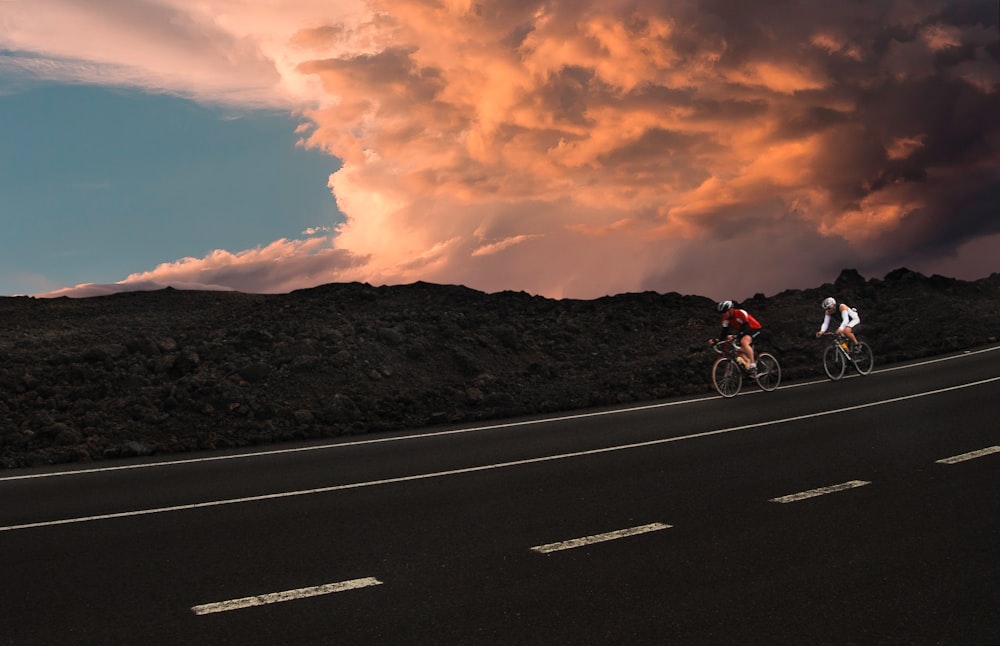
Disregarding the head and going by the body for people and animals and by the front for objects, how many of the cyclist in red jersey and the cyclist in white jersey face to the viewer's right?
0

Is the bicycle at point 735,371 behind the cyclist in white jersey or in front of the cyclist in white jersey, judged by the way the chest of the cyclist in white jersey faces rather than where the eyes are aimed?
in front

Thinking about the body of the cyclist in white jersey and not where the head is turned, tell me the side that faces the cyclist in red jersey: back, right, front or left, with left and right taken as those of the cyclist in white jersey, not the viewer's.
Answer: front

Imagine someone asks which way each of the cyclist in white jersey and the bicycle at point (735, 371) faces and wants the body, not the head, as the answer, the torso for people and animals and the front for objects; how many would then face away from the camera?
0

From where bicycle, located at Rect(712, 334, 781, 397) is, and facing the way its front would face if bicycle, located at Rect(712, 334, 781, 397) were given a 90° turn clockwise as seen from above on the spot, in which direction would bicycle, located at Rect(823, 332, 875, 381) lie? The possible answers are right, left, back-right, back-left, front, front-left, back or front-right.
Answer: right

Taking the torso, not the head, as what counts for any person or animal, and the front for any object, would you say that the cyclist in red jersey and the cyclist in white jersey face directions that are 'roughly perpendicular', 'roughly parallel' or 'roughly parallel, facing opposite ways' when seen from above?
roughly parallel

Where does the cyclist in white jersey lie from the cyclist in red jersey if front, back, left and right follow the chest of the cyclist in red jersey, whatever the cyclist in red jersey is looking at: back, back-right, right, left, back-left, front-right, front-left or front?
back

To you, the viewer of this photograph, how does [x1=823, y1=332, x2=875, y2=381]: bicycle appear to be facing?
facing the viewer and to the left of the viewer

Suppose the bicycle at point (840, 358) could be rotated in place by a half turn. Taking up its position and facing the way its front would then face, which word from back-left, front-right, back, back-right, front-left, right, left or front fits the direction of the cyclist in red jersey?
back

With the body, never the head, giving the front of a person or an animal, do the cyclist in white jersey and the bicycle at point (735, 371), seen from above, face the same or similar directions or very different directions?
same or similar directions

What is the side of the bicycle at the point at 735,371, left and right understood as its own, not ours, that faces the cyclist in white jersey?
back
